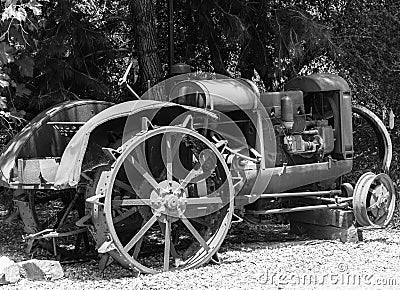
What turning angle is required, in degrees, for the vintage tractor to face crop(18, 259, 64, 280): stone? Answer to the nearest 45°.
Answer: approximately 180°

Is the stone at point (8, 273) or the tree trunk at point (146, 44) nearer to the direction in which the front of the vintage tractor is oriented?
the tree trunk

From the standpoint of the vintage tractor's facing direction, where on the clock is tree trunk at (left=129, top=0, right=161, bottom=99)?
The tree trunk is roughly at 10 o'clock from the vintage tractor.

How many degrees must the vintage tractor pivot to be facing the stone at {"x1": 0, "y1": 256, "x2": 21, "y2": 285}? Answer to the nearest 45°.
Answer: approximately 180°

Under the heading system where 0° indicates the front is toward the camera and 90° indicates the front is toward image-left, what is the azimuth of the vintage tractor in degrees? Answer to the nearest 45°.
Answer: approximately 225°

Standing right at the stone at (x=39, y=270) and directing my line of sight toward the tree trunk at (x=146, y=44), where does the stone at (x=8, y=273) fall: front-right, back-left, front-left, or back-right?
back-left
